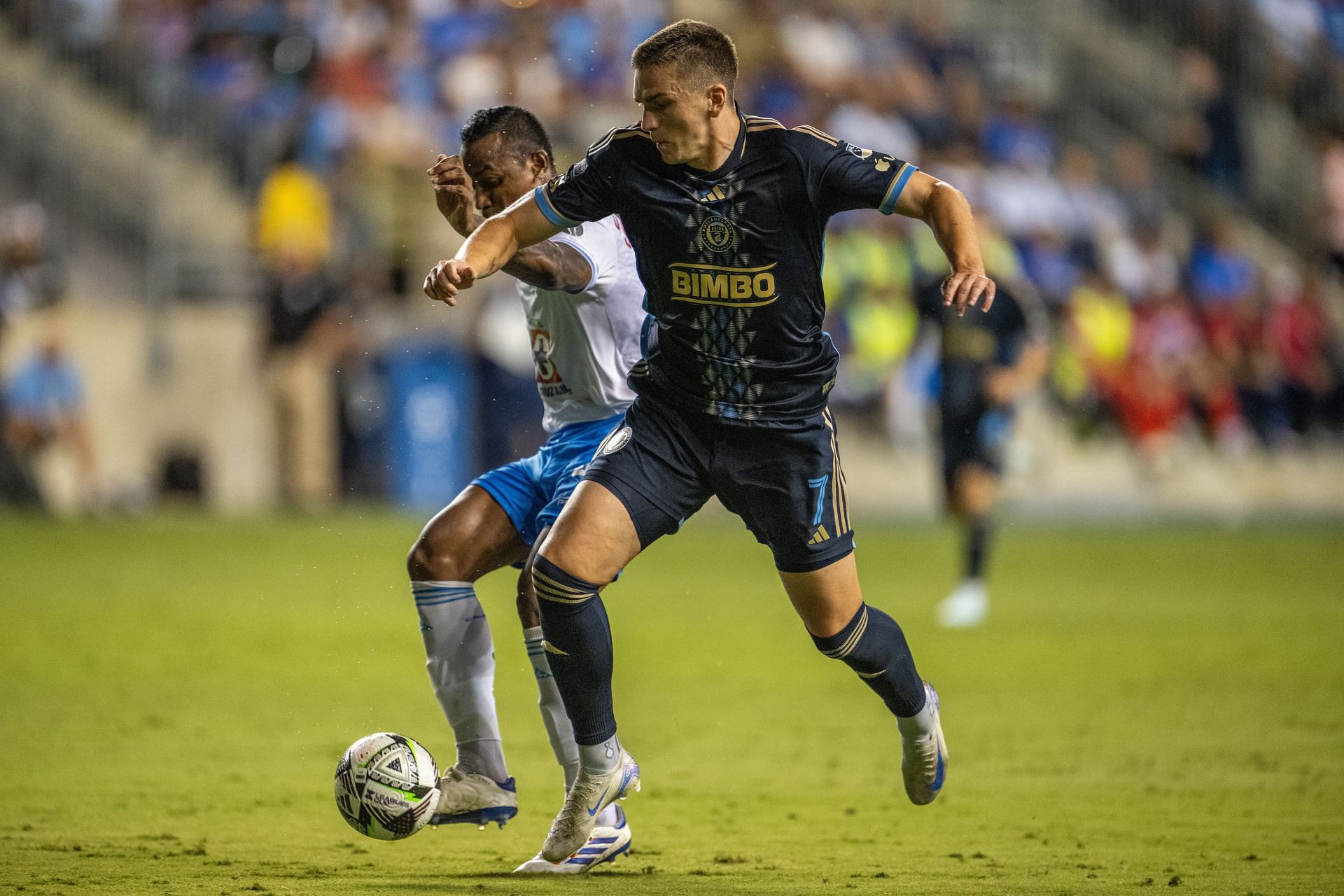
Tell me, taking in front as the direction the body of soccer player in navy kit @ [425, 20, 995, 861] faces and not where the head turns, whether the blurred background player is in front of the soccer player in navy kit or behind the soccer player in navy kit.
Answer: behind

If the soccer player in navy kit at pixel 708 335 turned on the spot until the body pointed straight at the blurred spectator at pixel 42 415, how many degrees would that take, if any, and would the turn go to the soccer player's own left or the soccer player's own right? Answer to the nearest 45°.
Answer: approximately 135° to the soccer player's own right

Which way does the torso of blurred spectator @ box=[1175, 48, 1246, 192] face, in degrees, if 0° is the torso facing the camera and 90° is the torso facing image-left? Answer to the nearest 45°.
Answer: approximately 45°

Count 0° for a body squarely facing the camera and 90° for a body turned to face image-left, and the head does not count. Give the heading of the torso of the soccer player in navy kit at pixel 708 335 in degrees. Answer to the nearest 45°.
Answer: approximately 0°

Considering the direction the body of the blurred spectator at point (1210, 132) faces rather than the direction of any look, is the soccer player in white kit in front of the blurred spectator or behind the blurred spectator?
in front

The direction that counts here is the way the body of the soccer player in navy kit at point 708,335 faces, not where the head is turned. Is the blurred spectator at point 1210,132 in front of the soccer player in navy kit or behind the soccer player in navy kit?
behind

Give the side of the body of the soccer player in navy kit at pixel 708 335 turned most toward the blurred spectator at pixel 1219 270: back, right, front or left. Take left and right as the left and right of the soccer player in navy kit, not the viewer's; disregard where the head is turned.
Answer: back

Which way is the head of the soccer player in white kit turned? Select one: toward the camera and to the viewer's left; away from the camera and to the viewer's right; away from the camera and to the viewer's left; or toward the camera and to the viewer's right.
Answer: toward the camera and to the viewer's left
